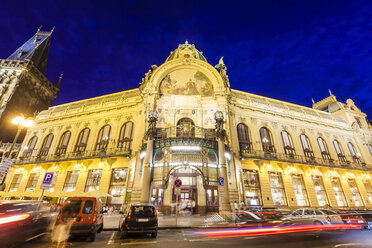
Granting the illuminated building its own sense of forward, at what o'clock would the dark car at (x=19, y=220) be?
The dark car is roughly at 1 o'clock from the illuminated building.

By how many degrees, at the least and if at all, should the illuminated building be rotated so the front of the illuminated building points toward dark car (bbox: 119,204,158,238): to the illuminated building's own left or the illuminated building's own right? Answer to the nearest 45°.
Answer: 0° — it already faces it

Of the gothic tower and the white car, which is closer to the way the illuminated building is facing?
the white car

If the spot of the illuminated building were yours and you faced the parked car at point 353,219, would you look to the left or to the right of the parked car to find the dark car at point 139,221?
right

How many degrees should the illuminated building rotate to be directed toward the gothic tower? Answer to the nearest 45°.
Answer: approximately 90° to its right

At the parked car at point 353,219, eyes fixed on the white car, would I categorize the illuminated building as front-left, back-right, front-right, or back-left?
front-right

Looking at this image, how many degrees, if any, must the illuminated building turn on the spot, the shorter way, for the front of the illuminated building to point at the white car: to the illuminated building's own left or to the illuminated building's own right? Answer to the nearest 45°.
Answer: approximately 45° to the illuminated building's own left

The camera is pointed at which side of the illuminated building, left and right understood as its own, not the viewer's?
front

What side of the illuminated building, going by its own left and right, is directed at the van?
front

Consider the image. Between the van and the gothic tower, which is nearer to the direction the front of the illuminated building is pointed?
the van

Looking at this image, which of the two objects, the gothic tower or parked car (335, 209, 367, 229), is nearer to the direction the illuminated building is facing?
the parked car
